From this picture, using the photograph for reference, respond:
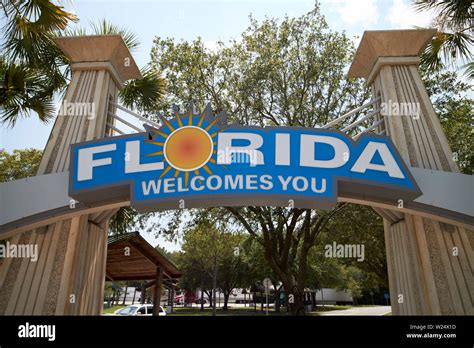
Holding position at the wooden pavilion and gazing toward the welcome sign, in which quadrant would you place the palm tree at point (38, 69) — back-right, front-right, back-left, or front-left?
front-right

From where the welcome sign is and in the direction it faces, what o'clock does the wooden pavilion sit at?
The wooden pavilion is roughly at 5 o'clock from the welcome sign.

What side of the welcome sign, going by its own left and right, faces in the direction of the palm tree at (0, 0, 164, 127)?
right

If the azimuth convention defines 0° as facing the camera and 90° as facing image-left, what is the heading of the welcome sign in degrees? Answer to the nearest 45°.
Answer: approximately 0°
